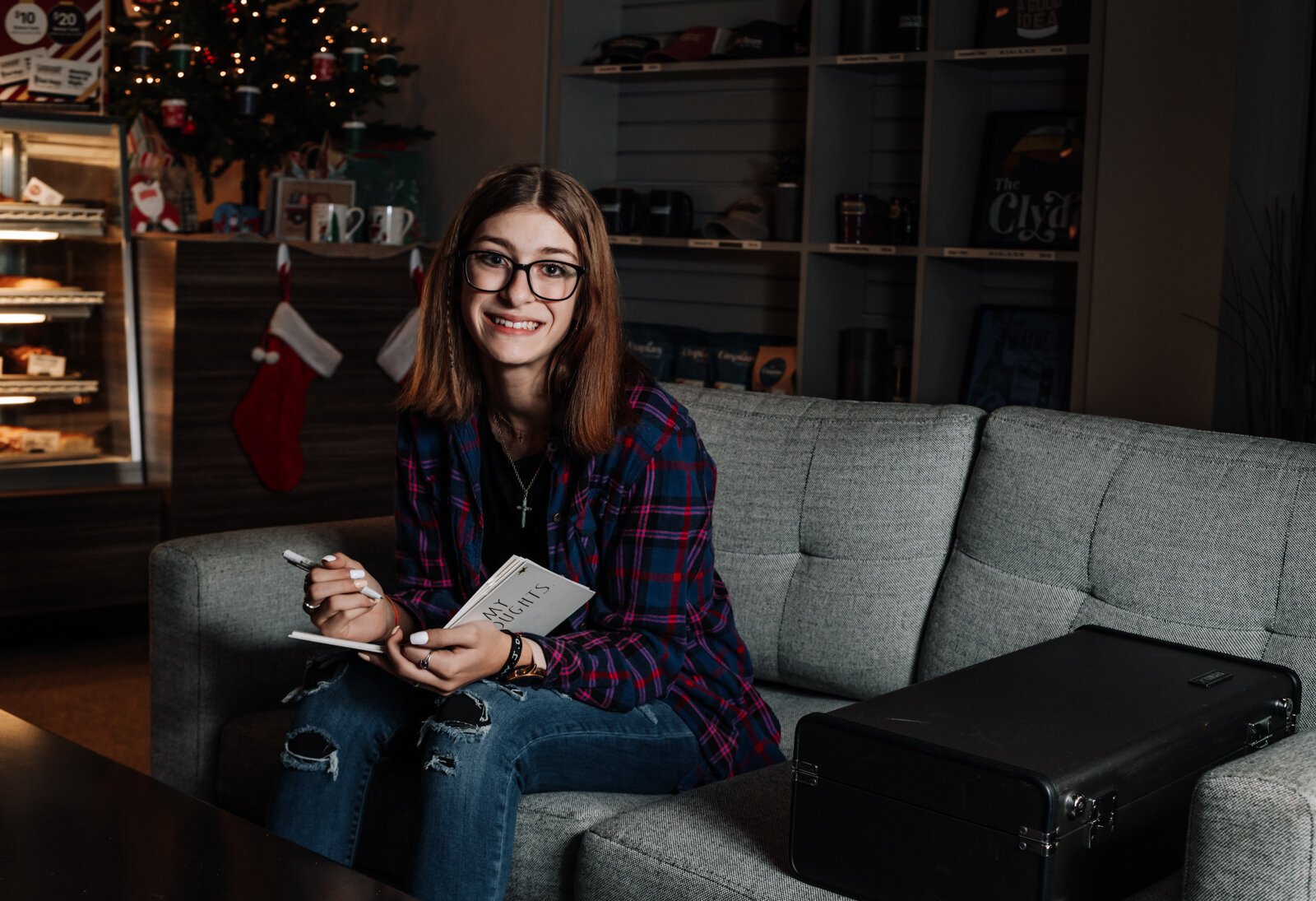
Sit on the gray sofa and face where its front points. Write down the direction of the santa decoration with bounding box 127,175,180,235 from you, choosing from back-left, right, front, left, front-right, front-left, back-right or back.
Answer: right

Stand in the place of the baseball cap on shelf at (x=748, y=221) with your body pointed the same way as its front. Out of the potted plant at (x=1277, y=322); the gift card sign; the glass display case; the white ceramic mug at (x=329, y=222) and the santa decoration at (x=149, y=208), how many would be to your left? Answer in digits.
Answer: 1

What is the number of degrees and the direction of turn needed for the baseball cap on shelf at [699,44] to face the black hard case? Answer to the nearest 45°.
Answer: approximately 45° to its left

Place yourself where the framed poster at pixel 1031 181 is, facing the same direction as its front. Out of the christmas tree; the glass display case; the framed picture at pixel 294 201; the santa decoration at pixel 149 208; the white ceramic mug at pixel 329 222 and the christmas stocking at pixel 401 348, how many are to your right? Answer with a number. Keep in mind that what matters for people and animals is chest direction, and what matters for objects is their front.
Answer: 6

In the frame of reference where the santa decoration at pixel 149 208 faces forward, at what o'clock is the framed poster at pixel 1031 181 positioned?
The framed poster is roughly at 10 o'clock from the santa decoration.

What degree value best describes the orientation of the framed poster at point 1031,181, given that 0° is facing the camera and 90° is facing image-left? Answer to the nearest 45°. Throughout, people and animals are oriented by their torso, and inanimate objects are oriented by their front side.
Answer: approximately 0°

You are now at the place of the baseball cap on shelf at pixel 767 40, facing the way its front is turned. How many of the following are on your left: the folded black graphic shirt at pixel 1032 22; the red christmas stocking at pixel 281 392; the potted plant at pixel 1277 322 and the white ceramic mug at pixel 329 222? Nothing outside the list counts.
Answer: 2

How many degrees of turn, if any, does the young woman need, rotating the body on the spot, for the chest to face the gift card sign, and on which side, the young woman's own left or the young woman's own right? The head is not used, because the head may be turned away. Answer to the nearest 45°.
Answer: approximately 90° to the young woman's own right

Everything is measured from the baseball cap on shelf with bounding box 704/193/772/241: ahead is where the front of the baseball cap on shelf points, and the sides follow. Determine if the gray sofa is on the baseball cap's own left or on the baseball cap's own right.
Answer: on the baseball cap's own left

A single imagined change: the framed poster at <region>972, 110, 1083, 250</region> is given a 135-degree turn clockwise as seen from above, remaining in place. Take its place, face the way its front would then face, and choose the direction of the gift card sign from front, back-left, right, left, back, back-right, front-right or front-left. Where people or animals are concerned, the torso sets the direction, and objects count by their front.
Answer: front-left

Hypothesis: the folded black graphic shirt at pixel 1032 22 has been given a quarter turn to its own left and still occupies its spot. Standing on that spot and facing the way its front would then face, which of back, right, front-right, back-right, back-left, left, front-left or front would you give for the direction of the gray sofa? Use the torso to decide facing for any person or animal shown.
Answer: right

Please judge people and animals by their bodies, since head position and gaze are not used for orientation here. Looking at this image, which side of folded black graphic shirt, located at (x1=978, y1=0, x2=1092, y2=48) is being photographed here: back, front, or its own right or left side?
front

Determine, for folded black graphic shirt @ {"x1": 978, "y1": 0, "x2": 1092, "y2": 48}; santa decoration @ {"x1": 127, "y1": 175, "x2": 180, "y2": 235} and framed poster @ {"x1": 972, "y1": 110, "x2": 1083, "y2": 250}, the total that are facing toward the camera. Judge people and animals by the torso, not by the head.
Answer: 3

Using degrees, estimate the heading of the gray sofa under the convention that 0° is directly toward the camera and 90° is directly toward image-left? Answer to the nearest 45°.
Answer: approximately 45°
